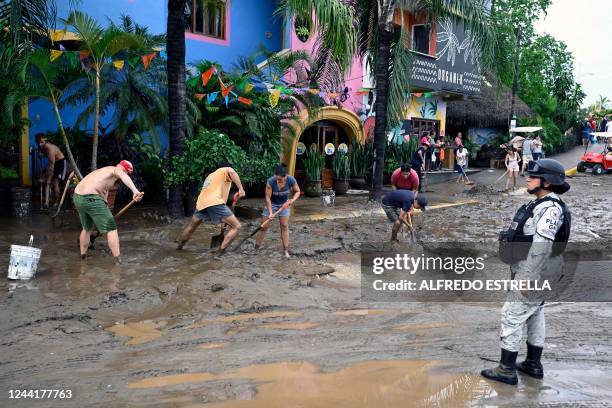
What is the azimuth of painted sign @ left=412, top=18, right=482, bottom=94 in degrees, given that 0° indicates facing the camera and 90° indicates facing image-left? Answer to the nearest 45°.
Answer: approximately 0°

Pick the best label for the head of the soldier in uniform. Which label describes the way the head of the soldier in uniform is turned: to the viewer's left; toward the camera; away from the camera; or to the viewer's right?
to the viewer's left

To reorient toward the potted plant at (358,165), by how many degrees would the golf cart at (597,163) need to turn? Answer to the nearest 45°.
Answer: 0° — it already faces it

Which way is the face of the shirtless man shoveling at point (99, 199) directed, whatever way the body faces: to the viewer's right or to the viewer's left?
to the viewer's right

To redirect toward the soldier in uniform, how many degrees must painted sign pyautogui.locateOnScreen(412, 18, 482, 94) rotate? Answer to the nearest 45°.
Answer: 0° — it already faces them

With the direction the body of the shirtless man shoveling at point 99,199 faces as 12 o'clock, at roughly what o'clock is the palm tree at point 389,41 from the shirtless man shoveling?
The palm tree is roughly at 12 o'clock from the shirtless man shoveling.

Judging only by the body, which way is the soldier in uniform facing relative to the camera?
to the viewer's left

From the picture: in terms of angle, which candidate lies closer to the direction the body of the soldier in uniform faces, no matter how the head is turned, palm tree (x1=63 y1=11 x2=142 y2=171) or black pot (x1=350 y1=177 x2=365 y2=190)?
the palm tree

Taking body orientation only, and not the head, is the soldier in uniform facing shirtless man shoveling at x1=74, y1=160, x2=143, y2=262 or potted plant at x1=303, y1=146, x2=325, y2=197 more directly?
the shirtless man shoveling

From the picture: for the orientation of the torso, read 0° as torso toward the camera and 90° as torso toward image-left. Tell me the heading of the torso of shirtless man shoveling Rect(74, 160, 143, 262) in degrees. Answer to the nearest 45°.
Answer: approximately 225°

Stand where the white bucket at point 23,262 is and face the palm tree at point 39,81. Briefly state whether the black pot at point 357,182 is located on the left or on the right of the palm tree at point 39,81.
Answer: right

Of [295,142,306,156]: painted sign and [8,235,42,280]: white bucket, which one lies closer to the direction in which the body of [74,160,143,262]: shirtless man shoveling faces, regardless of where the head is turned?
the painted sign

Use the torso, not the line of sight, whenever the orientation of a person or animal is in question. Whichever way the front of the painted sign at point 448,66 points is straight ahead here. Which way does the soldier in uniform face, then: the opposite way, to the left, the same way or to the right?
to the right

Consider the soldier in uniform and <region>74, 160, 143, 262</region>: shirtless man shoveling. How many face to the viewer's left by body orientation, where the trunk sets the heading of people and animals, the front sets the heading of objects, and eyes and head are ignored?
1
